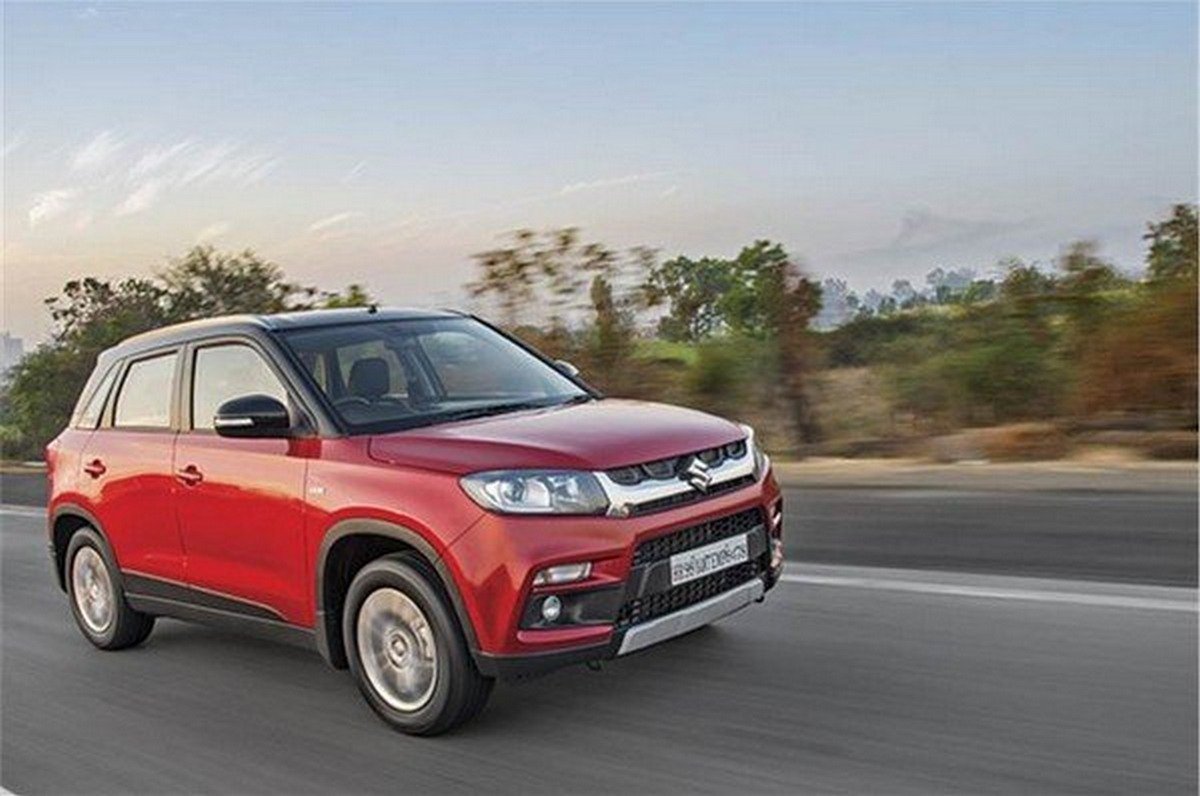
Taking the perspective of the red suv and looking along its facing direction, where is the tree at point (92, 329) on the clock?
The tree is roughly at 7 o'clock from the red suv.

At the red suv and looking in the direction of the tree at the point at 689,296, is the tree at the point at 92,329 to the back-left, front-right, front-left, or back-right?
front-left

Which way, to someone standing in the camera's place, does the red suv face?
facing the viewer and to the right of the viewer

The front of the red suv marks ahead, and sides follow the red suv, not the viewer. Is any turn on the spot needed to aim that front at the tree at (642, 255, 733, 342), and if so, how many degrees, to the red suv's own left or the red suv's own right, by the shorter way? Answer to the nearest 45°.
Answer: approximately 135° to the red suv's own left

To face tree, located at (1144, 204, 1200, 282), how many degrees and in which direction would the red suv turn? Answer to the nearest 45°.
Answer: approximately 90° to its left
